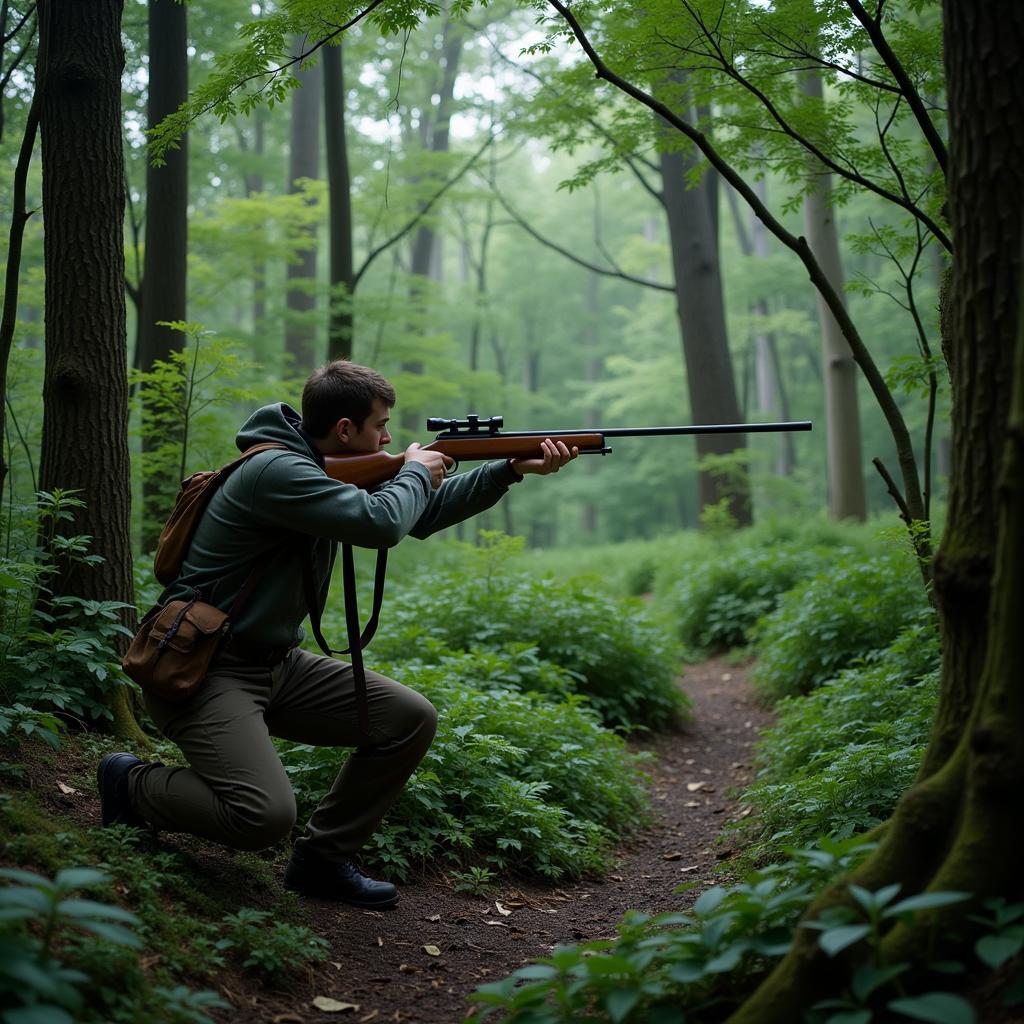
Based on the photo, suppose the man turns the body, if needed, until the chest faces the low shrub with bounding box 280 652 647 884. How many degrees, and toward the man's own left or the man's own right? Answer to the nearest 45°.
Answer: approximately 45° to the man's own left

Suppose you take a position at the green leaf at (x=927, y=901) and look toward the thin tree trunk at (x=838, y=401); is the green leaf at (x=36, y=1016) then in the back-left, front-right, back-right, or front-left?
back-left

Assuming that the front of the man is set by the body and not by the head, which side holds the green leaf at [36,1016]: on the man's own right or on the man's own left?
on the man's own right

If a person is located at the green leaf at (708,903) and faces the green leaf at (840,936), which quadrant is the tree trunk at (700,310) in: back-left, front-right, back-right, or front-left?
back-left

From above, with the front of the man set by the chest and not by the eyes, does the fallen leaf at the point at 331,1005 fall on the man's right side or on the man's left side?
on the man's right side

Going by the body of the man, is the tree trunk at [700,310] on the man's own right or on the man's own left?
on the man's own left

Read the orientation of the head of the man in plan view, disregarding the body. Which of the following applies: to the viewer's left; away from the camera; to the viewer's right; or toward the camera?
to the viewer's right

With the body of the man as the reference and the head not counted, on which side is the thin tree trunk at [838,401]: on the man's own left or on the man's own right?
on the man's own left

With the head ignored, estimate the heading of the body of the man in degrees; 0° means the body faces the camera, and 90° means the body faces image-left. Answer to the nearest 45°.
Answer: approximately 270°

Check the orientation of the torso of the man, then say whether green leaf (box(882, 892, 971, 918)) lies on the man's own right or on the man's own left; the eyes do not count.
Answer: on the man's own right

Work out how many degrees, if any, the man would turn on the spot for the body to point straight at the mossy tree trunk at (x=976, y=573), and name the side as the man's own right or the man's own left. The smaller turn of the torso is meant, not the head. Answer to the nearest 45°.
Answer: approximately 45° to the man's own right
